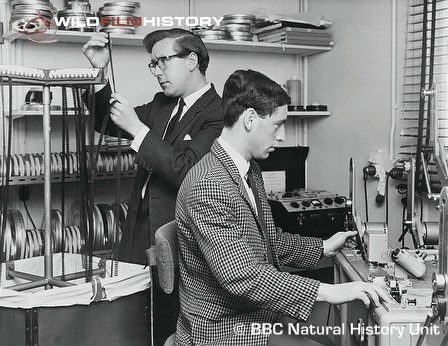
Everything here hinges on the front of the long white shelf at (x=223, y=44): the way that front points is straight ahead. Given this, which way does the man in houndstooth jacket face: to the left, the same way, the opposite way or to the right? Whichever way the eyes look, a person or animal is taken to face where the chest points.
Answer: to the left

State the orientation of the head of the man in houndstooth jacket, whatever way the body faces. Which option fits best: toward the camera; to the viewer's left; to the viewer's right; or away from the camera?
to the viewer's right

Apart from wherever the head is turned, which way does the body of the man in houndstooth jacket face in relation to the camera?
to the viewer's right

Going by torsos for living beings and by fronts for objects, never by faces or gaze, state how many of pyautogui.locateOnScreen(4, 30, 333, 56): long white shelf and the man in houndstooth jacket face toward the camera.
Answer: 1

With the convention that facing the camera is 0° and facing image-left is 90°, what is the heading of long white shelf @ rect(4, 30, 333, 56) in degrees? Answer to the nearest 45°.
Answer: approximately 0°

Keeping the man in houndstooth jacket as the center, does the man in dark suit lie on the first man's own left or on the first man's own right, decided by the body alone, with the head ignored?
on the first man's own left

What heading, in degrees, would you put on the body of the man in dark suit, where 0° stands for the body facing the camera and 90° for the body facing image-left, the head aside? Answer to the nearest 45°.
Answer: approximately 45°

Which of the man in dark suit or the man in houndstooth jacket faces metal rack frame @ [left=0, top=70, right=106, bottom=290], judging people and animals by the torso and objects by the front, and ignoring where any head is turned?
the man in dark suit

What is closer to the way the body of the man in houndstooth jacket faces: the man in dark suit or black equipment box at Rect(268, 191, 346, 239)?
the black equipment box
